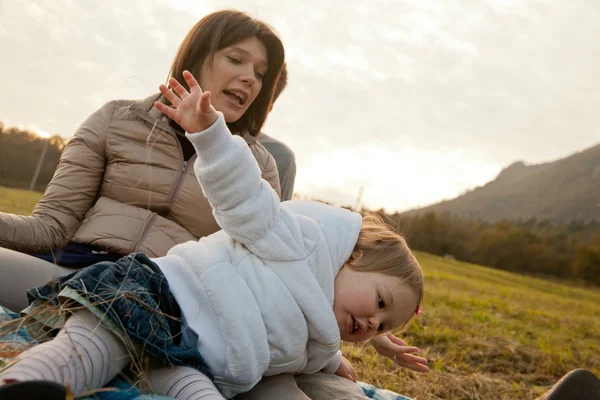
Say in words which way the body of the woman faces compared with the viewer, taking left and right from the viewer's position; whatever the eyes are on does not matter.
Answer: facing the viewer
